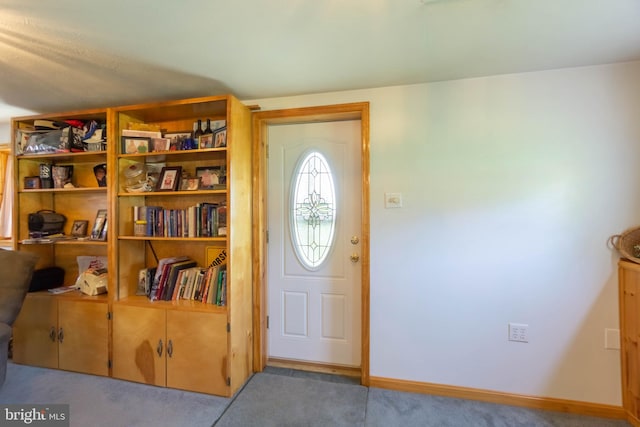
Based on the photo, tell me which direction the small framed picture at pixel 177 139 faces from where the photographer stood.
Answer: facing the viewer

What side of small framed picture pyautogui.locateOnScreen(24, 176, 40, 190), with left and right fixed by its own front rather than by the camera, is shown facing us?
front

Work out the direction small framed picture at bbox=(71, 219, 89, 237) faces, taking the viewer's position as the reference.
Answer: facing the viewer

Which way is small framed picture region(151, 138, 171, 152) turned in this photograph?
toward the camera

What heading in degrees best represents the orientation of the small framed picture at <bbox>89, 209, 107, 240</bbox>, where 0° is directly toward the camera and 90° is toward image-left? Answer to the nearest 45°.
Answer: approximately 45°

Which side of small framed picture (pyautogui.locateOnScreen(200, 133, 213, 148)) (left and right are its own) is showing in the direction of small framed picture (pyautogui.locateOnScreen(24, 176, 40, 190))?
right

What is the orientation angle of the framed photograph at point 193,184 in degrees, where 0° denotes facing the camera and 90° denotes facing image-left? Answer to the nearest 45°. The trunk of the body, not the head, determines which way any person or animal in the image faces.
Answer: approximately 0°

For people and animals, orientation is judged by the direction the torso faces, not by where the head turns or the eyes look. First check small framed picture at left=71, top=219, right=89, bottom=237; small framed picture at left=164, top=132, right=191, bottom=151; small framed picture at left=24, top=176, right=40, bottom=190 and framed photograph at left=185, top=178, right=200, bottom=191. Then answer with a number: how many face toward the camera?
4

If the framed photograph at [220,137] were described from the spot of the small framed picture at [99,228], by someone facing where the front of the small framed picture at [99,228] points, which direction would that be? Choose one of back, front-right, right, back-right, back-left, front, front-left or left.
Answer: left

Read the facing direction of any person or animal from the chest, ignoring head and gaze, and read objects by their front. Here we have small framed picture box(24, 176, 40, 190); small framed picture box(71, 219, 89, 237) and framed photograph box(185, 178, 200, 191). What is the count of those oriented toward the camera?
3

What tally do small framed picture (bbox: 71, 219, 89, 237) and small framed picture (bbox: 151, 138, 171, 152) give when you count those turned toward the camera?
2
